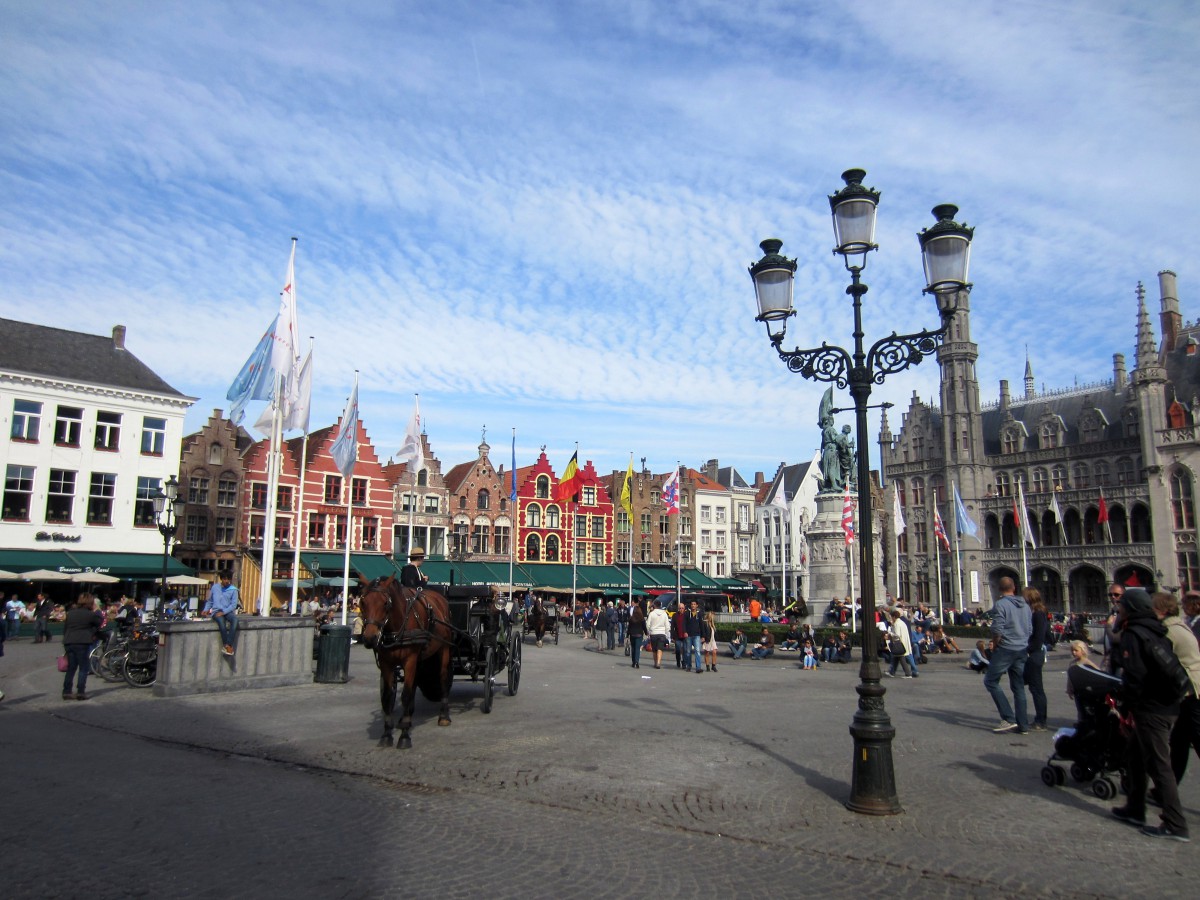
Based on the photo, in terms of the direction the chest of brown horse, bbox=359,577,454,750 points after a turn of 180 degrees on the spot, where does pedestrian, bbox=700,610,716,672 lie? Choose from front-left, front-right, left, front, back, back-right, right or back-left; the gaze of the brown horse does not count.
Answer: front

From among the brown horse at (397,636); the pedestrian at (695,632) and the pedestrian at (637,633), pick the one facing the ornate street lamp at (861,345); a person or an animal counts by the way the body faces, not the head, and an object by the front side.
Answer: the pedestrian at (695,632)

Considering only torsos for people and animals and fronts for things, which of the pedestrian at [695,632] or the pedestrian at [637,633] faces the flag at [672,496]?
the pedestrian at [637,633]

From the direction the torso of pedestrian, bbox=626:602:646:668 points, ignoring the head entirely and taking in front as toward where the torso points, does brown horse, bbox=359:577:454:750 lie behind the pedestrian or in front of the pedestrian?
behind

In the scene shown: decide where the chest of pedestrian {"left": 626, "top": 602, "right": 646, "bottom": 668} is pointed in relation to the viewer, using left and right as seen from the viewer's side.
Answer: facing away from the viewer

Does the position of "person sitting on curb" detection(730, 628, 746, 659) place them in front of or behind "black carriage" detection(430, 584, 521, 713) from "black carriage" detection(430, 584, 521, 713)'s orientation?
behind

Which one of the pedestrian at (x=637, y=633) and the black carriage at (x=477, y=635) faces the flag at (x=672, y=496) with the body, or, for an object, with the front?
the pedestrian

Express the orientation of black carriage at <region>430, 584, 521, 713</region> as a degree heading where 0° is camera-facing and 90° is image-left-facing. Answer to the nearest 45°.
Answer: approximately 45°

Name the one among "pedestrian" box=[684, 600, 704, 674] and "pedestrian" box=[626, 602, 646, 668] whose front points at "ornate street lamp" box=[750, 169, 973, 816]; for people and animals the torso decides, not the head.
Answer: "pedestrian" box=[684, 600, 704, 674]

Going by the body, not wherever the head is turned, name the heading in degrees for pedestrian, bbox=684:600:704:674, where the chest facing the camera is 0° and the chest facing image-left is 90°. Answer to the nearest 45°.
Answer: approximately 0°

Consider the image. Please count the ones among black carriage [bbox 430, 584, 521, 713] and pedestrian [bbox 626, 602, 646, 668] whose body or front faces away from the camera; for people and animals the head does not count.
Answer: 1
